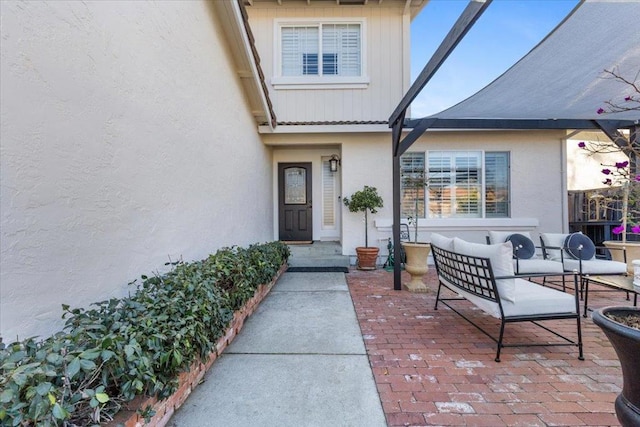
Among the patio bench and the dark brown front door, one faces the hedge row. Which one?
the dark brown front door

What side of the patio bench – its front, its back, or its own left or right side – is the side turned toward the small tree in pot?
left

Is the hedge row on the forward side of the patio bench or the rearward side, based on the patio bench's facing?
on the rearward side

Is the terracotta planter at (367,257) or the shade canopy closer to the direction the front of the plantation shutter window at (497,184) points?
the shade canopy

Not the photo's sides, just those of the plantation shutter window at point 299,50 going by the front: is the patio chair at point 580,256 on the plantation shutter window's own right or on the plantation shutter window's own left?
on the plantation shutter window's own left

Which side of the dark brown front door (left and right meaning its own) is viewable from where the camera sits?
front

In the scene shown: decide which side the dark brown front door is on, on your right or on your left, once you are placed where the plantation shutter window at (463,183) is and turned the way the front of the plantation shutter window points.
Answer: on your right

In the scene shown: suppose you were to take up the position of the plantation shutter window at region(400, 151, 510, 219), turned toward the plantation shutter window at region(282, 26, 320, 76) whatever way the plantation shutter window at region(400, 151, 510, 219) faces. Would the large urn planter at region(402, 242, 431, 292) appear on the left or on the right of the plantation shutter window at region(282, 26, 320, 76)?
left

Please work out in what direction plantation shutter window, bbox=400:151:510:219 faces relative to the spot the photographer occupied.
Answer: facing the viewer
